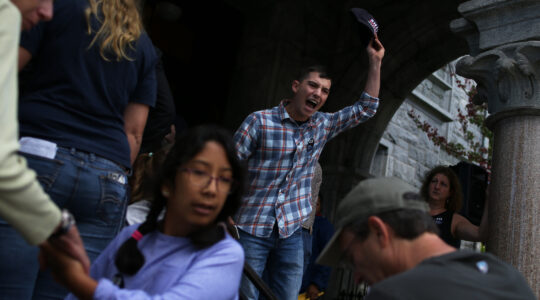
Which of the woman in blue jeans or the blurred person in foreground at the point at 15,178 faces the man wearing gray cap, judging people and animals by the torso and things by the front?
the blurred person in foreground

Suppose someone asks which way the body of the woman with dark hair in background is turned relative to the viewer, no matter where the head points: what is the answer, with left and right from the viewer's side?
facing the viewer and to the left of the viewer

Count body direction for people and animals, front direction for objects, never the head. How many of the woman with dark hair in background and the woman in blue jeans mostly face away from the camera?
1

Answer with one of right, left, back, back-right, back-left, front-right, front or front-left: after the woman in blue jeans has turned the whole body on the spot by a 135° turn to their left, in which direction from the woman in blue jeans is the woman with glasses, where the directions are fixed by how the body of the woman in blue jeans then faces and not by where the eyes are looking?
left

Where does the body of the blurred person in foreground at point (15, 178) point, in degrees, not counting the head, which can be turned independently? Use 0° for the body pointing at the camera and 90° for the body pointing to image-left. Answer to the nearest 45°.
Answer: approximately 270°

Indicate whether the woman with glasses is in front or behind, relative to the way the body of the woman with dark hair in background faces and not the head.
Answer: in front

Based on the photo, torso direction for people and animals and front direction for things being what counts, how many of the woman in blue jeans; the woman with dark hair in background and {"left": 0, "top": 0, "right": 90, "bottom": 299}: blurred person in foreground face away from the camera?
1

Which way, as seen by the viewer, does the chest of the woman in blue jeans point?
away from the camera

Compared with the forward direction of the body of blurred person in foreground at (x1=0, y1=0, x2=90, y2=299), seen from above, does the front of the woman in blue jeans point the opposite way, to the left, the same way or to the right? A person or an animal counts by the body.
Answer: to the left

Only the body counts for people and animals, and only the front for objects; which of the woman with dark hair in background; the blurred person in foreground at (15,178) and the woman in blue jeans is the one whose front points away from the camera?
the woman in blue jeans

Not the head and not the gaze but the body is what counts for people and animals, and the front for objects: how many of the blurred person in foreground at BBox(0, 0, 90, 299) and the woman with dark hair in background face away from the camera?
0

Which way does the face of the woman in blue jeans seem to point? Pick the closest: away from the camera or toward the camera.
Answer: away from the camera

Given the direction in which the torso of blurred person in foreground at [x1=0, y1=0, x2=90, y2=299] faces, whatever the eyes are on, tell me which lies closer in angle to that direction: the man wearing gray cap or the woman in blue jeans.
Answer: the man wearing gray cap

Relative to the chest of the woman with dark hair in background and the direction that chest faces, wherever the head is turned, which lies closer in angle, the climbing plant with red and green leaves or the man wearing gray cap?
the man wearing gray cap
